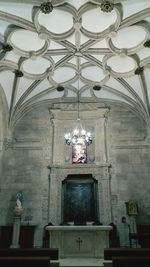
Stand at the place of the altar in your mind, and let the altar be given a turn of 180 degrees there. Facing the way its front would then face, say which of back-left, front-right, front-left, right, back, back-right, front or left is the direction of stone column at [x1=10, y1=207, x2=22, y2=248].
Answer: left

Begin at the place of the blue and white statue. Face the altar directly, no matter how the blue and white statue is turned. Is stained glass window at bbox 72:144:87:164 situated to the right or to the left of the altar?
left

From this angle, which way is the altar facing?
toward the camera

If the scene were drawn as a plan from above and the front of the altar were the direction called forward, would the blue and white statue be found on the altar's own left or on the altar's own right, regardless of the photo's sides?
on the altar's own right
